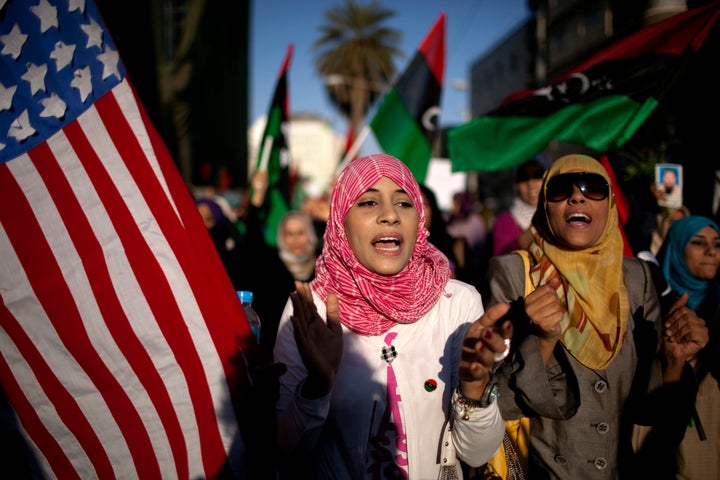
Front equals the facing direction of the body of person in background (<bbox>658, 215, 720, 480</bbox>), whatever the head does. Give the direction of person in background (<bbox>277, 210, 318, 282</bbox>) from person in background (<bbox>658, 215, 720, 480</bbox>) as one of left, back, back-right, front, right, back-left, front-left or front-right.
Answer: back-right

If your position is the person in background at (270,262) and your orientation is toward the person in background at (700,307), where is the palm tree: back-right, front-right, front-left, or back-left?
back-left

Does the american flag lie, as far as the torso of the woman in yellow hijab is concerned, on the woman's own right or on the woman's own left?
on the woman's own right

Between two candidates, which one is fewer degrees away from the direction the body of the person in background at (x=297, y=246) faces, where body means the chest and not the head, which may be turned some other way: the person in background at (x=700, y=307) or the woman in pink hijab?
the woman in pink hijab

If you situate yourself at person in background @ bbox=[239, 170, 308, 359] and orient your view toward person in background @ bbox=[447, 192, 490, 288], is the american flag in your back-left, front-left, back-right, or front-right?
back-right

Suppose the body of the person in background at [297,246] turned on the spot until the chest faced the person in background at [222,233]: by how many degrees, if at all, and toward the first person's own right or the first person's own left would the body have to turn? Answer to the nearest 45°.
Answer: approximately 135° to the first person's own right

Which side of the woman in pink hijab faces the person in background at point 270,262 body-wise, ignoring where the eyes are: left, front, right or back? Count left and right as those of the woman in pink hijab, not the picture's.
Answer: back

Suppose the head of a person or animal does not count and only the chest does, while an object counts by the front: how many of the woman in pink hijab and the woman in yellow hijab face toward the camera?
2

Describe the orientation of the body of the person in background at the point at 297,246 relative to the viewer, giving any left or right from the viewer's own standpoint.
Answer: facing the viewer

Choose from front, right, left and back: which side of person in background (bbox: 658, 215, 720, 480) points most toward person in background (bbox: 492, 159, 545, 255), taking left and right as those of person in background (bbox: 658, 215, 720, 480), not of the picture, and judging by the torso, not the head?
back

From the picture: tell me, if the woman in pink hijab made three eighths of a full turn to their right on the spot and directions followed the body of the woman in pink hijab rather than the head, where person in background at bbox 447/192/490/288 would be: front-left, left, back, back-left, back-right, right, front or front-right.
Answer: front-right

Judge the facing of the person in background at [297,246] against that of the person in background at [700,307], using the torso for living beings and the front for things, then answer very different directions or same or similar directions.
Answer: same or similar directions

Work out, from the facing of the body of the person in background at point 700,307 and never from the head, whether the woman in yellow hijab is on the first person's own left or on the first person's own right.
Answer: on the first person's own right

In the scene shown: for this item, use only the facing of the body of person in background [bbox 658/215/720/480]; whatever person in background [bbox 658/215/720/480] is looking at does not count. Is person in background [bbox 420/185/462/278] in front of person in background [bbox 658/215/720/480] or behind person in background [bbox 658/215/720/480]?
behind

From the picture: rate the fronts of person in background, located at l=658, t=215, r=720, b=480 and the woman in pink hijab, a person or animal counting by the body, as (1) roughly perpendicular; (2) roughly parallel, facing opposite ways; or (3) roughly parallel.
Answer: roughly parallel

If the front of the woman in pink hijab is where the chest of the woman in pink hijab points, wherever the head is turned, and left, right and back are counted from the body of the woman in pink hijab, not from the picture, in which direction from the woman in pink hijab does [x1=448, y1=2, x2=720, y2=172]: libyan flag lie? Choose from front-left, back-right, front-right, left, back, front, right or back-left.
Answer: back-left

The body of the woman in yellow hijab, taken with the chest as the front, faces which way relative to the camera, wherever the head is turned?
toward the camera

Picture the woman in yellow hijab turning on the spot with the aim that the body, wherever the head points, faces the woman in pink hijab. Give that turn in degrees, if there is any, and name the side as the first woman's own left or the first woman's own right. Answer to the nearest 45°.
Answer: approximately 45° to the first woman's own right

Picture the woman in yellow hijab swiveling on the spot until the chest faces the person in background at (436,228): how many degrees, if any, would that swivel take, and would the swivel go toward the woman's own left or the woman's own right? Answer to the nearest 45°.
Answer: approximately 135° to the woman's own right
